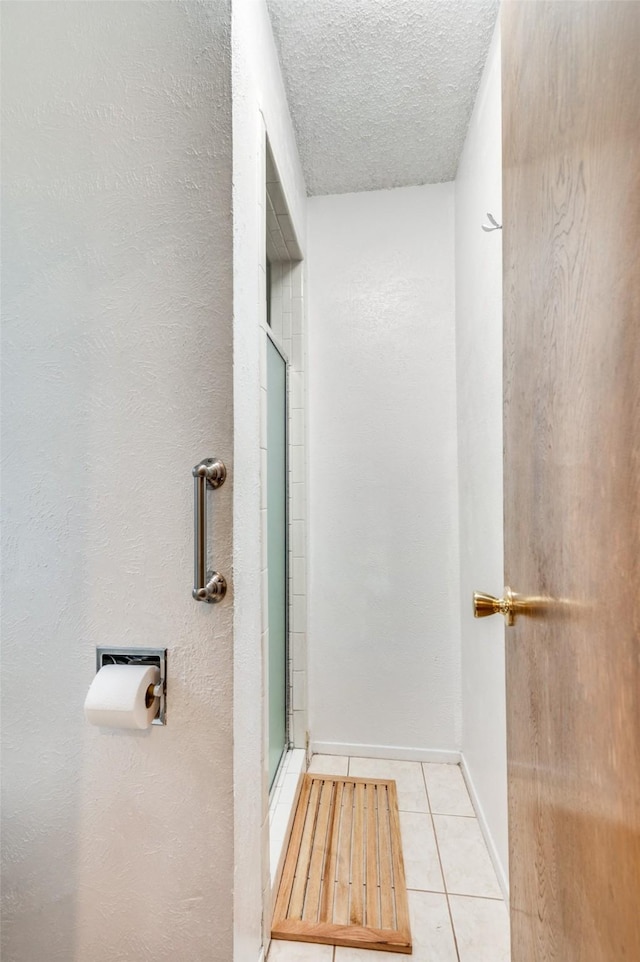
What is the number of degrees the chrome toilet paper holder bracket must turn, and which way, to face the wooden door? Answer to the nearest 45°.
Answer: approximately 45° to its left

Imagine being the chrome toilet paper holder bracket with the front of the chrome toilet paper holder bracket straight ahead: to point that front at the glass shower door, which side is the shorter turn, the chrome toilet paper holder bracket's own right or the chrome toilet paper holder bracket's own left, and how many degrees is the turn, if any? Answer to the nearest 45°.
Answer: approximately 135° to the chrome toilet paper holder bracket's own left

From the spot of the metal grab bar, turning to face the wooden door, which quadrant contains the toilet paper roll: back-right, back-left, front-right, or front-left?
back-right
